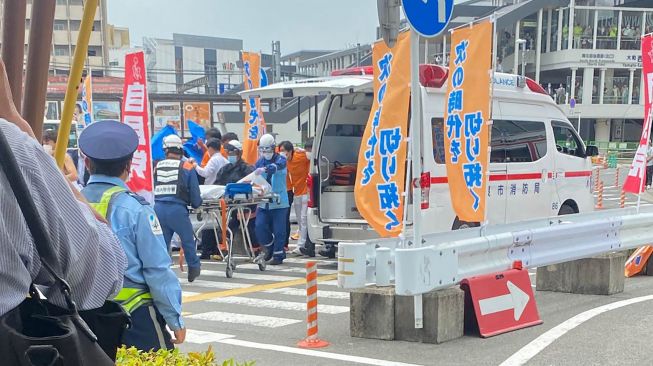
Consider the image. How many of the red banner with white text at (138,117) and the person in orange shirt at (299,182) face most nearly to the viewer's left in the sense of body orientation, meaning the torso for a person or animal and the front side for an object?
1

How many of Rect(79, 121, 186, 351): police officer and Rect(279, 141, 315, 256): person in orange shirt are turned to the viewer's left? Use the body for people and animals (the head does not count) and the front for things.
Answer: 1

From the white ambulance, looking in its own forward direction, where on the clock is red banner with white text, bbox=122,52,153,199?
The red banner with white text is roughly at 6 o'clock from the white ambulance.

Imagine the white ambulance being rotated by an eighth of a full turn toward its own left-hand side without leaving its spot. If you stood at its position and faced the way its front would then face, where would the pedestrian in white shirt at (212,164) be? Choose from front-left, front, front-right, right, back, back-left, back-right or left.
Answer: left

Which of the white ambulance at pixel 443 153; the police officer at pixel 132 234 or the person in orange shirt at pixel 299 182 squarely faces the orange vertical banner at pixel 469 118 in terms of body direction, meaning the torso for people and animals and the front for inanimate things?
the police officer

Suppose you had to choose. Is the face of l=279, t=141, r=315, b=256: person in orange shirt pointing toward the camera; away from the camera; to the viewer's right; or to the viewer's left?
to the viewer's left

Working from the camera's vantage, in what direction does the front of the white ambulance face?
facing away from the viewer and to the right of the viewer

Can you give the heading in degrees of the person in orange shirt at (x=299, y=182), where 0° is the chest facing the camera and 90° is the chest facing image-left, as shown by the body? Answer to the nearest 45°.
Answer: approximately 90°

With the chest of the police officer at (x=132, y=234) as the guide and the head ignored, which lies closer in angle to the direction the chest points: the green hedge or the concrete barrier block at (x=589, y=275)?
the concrete barrier block

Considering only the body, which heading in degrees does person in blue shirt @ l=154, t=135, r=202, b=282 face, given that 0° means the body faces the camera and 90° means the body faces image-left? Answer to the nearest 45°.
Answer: approximately 225°
